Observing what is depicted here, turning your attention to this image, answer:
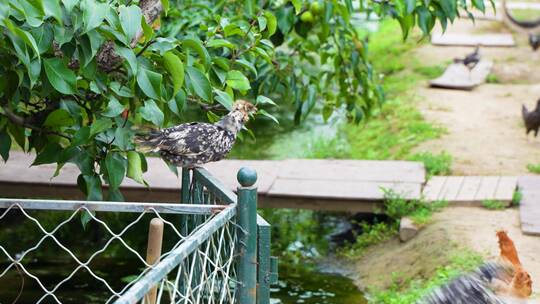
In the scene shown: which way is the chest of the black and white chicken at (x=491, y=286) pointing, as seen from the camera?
to the viewer's right

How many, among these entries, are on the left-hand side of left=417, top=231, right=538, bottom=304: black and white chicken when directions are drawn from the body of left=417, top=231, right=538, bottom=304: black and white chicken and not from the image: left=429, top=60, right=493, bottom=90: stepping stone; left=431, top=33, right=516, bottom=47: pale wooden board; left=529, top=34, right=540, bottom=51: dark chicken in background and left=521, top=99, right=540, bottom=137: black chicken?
4

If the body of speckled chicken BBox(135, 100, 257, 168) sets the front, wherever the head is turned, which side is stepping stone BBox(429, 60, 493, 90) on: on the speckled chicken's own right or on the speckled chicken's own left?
on the speckled chicken's own left

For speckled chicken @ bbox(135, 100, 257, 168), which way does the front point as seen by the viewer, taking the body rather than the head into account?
to the viewer's right

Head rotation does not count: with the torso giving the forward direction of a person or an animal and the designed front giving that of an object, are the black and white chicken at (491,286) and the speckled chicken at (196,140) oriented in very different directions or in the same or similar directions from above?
same or similar directions

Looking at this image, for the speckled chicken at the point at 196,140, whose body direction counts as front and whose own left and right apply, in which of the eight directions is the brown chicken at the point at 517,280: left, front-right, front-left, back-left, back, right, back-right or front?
front
